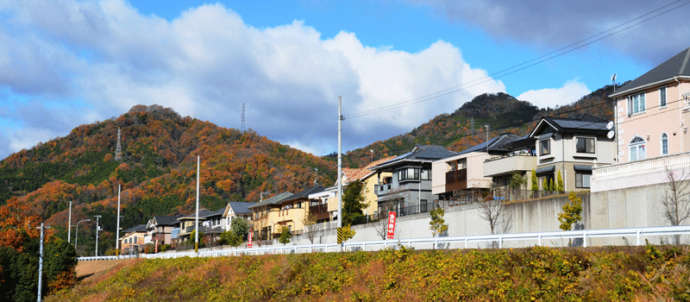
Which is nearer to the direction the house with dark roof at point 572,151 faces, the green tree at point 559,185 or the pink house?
the green tree

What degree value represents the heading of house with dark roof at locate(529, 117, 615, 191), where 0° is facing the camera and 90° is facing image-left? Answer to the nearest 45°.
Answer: approximately 45°

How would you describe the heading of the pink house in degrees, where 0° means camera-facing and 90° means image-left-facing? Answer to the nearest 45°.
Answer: approximately 45°

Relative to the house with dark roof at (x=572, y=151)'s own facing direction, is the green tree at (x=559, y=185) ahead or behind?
ahead

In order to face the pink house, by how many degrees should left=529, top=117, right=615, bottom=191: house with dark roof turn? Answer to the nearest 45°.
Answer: approximately 90° to its left

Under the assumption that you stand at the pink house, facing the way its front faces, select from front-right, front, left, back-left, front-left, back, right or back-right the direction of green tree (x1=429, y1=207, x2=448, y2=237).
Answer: front-right

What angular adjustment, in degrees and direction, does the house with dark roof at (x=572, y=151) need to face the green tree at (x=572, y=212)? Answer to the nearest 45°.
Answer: approximately 45° to its left
